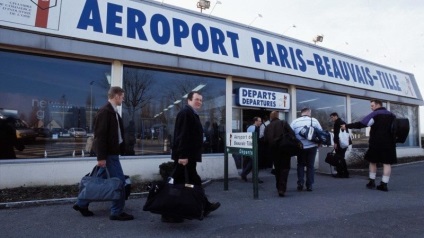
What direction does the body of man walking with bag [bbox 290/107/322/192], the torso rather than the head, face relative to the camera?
away from the camera

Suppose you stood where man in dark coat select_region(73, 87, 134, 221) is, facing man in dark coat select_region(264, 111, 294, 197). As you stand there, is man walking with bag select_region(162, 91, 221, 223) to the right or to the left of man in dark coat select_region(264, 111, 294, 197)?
right

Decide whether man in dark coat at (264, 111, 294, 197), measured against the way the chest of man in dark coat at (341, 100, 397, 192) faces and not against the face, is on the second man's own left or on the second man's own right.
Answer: on the second man's own left

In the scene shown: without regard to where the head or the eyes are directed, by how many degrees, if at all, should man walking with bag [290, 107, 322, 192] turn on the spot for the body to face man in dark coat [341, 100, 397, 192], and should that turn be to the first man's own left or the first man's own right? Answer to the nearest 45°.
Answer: approximately 90° to the first man's own right

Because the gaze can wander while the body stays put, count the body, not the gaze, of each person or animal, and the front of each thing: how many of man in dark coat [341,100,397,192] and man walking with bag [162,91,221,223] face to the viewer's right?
1

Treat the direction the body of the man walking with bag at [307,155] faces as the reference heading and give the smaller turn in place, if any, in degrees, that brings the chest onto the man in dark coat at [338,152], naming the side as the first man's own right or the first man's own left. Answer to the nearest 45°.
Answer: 0° — they already face them

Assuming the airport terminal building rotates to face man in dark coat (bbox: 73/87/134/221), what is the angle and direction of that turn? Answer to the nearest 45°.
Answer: approximately 45° to its right
